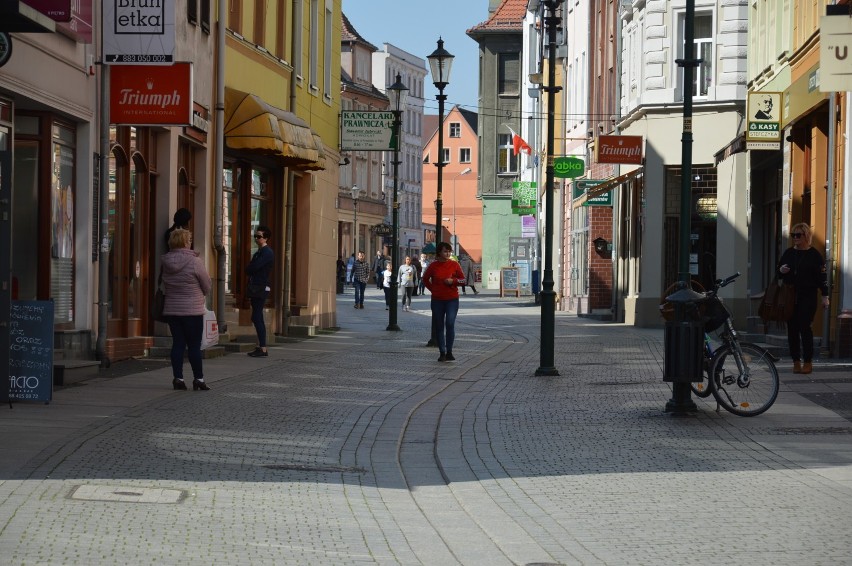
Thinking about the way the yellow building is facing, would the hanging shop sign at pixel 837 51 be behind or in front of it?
in front

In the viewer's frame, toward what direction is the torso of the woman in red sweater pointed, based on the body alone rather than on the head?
toward the camera

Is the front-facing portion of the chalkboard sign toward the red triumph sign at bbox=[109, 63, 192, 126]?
no

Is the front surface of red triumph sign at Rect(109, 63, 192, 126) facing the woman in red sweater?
no

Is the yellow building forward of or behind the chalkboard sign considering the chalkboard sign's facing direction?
behind

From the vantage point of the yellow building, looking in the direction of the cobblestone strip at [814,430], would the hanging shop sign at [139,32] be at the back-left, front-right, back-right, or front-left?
front-right

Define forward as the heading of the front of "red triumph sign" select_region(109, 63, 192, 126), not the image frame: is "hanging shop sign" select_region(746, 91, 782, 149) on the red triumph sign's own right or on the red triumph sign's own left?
on the red triumph sign's own left

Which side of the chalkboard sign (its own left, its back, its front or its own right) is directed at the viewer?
front

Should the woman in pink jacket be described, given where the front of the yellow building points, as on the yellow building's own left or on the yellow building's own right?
on the yellow building's own right

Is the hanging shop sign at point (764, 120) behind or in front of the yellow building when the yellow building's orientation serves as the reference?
in front

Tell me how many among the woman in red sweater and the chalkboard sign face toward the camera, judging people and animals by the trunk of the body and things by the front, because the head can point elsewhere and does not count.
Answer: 2

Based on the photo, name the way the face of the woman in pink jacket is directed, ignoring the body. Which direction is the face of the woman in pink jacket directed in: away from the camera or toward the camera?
away from the camera

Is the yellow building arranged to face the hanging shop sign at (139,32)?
no

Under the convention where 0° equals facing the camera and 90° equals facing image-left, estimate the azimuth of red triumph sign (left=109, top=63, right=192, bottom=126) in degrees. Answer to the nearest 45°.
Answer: approximately 0°

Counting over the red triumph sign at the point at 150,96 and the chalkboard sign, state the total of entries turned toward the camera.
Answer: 2

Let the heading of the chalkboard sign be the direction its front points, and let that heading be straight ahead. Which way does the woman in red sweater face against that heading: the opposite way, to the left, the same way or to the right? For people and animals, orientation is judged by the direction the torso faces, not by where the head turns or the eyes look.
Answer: the same way
